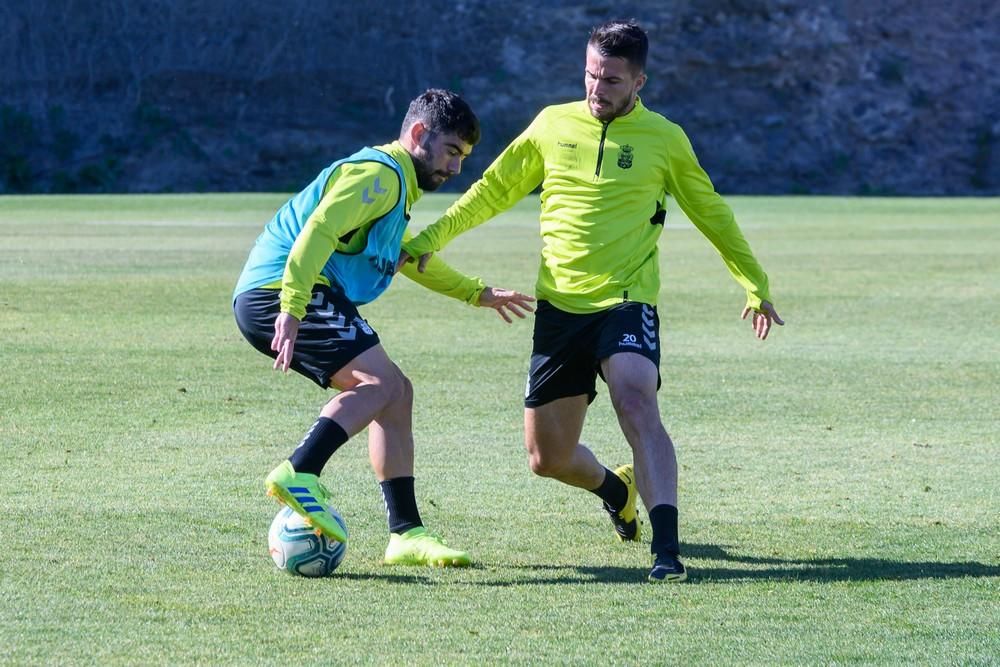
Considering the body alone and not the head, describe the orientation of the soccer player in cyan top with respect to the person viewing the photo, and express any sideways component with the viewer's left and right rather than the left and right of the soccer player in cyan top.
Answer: facing to the right of the viewer
